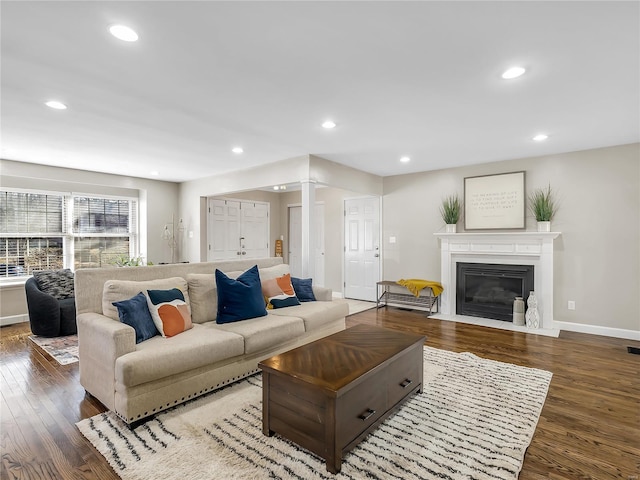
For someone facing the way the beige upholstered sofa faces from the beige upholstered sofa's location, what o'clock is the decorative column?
The decorative column is roughly at 9 o'clock from the beige upholstered sofa.

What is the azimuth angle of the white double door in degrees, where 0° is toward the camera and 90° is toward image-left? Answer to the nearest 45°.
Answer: approximately 315°

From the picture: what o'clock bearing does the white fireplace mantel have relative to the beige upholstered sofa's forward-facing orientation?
The white fireplace mantel is roughly at 10 o'clock from the beige upholstered sofa.

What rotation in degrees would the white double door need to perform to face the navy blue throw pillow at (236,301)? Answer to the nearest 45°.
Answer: approximately 45° to its right

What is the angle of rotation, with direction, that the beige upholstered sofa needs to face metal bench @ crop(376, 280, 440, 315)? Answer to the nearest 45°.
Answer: approximately 90° to its left

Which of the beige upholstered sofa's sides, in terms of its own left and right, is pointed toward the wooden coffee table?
front

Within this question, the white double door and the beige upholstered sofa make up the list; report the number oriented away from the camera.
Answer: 0

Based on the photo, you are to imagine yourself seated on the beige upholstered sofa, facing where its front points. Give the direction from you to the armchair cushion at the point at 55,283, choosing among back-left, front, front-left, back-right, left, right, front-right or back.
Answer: back

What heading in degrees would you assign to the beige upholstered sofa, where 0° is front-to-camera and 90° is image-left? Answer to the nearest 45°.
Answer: approximately 315°

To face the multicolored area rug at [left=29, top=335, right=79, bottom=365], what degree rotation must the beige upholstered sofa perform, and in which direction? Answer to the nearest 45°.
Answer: approximately 180°

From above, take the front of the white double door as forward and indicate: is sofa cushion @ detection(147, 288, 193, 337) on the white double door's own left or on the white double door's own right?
on the white double door's own right

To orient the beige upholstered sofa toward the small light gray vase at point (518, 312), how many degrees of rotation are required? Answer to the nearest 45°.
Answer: approximately 45° to its left
